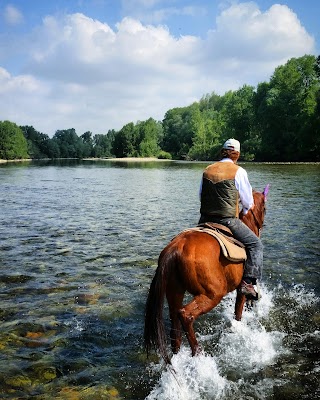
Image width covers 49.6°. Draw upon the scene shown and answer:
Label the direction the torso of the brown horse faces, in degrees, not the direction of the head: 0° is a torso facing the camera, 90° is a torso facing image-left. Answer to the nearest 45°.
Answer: approximately 225°

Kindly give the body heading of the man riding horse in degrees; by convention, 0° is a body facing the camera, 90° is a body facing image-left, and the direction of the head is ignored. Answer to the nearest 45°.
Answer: approximately 225°

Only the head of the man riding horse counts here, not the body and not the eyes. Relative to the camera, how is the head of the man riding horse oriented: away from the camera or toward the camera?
away from the camera
